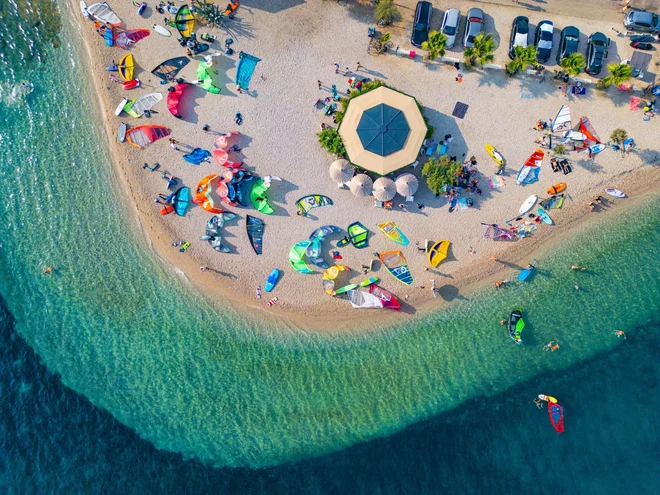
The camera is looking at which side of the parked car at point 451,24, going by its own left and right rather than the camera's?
front

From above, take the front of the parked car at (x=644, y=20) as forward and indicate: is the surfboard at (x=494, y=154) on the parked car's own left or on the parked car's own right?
on the parked car's own left

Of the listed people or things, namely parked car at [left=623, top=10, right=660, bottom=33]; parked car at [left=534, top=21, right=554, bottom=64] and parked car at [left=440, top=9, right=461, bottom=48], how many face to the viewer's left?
1

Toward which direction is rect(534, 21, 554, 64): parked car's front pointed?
toward the camera

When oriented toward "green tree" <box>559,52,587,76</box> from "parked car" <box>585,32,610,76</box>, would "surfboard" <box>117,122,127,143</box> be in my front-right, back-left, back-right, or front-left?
front-right

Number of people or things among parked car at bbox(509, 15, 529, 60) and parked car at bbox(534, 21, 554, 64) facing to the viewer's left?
0

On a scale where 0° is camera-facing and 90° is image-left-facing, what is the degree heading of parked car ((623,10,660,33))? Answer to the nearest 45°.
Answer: approximately 90°

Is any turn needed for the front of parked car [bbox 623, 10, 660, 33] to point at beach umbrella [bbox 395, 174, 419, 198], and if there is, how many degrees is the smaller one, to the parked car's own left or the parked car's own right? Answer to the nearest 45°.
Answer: approximately 45° to the parked car's own left
